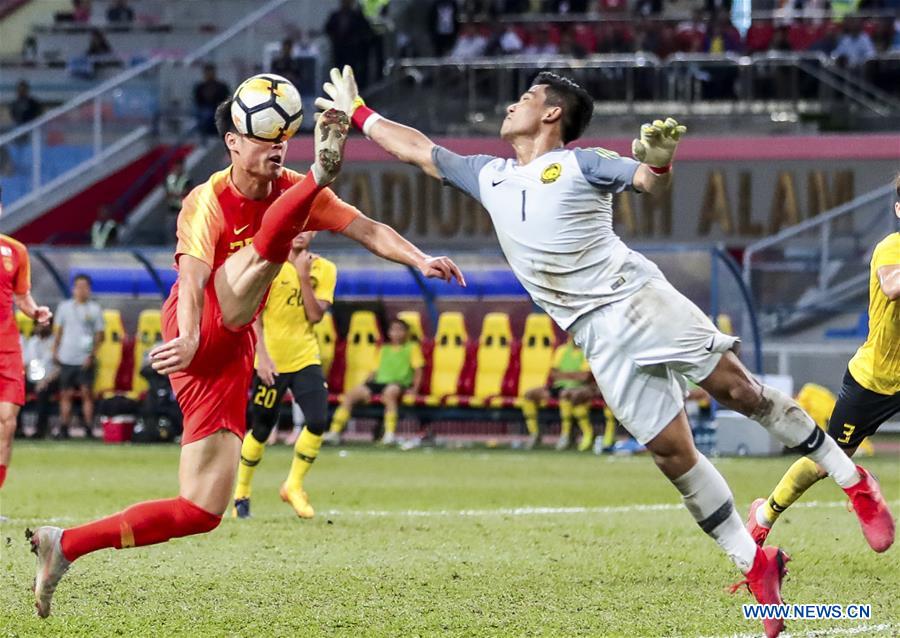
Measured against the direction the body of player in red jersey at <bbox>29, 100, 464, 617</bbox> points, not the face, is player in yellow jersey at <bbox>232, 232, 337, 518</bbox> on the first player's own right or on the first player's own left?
on the first player's own left

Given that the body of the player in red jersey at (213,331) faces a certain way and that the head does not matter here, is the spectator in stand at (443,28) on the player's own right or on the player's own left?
on the player's own left

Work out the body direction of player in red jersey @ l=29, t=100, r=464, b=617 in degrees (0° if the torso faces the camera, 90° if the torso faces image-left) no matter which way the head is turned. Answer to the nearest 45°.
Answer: approximately 315°

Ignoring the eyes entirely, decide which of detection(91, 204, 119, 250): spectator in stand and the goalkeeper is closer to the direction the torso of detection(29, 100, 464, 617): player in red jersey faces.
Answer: the goalkeeper

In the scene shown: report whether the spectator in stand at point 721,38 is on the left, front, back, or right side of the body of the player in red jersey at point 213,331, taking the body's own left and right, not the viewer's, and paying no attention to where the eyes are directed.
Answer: left

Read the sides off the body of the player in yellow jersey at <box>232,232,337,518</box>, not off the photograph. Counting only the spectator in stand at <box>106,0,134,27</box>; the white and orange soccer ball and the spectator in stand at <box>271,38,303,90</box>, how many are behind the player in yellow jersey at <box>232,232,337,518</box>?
2

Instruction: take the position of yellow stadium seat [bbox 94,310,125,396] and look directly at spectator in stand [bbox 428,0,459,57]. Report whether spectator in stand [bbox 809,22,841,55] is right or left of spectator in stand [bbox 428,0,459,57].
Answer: right

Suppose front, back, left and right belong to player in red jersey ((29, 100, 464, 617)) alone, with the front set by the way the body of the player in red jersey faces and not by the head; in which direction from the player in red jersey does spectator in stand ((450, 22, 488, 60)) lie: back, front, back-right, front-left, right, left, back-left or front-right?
back-left
